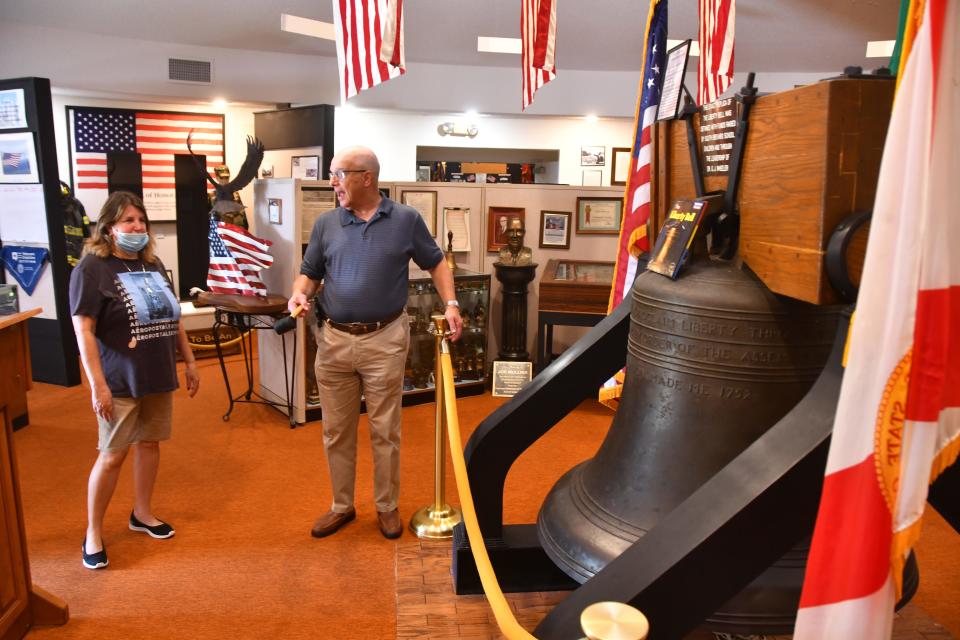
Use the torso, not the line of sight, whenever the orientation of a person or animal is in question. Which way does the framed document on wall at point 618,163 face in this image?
toward the camera

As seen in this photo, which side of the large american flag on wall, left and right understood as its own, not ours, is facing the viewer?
front

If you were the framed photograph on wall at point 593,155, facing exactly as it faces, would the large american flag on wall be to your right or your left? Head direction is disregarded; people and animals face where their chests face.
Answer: on your right

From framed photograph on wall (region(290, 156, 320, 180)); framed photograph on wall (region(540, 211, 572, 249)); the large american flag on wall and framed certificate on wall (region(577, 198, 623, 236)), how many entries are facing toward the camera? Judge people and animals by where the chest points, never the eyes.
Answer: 4

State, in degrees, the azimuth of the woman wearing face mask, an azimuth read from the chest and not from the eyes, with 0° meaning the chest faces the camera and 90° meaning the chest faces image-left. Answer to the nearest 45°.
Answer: approximately 315°

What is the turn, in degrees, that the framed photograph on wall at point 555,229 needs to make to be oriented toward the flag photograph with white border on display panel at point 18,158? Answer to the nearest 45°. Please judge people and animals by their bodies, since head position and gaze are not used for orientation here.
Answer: approximately 90° to its right

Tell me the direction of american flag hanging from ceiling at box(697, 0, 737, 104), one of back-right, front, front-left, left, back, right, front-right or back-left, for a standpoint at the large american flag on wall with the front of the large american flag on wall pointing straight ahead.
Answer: front-left

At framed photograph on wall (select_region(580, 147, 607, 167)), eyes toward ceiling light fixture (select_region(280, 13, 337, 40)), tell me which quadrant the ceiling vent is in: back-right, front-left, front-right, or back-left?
front-right

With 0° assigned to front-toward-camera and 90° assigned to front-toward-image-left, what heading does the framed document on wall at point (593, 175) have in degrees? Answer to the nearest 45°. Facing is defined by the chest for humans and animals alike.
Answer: approximately 0°

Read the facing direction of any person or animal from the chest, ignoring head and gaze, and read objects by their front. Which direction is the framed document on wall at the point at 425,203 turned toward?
toward the camera

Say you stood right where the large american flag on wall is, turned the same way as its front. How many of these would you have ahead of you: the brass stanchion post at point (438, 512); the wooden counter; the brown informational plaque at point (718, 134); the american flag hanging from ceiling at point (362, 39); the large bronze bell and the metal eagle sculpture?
6

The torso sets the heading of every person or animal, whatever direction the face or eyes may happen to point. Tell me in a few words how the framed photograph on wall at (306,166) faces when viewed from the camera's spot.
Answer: facing the viewer

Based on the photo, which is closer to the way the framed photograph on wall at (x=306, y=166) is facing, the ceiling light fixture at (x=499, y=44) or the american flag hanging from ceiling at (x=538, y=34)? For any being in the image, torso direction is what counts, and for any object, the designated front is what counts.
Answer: the american flag hanging from ceiling
